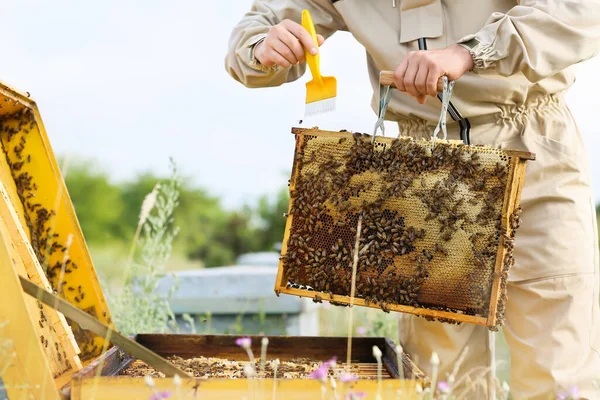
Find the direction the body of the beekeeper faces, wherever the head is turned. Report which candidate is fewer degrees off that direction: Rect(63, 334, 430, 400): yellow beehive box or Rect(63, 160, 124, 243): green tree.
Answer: the yellow beehive box

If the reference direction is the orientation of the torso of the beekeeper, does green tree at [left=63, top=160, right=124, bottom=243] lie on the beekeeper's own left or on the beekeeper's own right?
on the beekeeper's own right

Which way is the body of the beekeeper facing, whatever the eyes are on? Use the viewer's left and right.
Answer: facing the viewer and to the left of the viewer

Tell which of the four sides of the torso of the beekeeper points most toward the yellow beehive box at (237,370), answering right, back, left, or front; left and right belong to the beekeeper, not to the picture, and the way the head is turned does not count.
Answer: front

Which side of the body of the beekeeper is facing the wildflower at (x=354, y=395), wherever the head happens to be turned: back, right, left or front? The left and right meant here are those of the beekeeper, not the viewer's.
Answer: front

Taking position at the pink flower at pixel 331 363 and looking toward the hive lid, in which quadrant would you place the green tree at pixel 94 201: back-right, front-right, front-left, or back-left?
front-right

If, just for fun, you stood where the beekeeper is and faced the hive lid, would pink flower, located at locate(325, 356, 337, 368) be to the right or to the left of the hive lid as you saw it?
left

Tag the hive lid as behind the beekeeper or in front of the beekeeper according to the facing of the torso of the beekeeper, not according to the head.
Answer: in front
